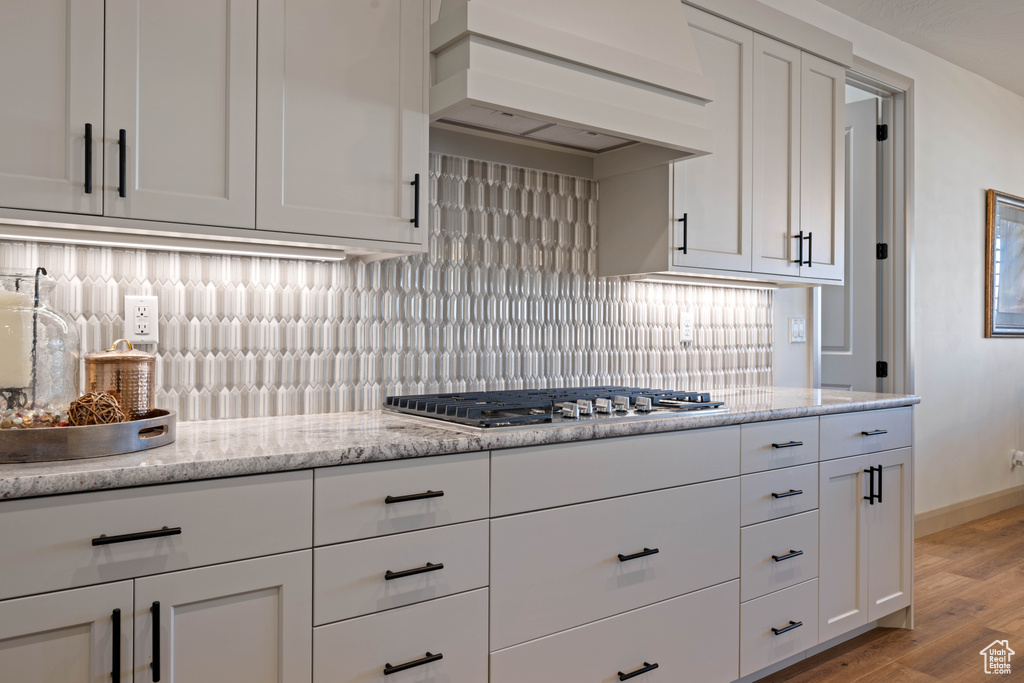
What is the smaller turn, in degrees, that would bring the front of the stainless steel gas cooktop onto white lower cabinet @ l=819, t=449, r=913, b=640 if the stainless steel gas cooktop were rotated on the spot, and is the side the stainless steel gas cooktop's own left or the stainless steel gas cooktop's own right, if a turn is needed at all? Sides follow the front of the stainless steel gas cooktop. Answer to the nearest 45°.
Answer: approximately 90° to the stainless steel gas cooktop's own left

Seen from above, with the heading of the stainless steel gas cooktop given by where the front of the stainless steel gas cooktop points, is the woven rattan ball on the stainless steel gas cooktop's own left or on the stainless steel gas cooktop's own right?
on the stainless steel gas cooktop's own right

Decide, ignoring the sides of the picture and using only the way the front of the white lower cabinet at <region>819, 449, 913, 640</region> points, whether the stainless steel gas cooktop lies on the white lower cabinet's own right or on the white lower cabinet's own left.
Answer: on the white lower cabinet's own right

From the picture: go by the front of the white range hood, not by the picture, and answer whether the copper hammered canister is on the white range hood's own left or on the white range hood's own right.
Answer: on the white range hood's own right

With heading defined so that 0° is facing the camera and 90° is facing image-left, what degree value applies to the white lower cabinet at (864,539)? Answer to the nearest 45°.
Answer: approximately 315°

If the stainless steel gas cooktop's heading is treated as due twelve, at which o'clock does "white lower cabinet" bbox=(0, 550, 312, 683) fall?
The white lower cabinet is roughly at 3 o'clock from the stainless steel gas cooktop.

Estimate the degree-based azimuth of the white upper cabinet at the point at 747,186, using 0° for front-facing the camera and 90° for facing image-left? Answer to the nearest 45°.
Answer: approximately 315°

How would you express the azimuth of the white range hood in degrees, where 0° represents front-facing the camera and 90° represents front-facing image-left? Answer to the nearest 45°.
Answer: approximately 315°
